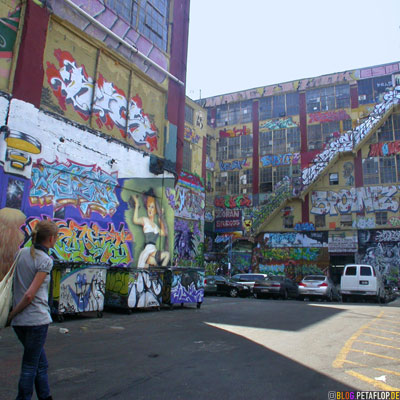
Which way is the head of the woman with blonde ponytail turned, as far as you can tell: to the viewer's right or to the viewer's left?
to the viewer's right

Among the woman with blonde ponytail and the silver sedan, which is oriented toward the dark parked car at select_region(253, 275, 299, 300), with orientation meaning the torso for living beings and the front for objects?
the woman with blonde ponytail

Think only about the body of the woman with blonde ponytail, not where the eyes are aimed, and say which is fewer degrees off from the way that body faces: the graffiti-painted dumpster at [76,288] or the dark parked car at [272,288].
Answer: the dark parked car

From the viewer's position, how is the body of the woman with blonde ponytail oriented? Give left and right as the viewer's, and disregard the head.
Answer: facing away from the viewer and to the right of the viewer

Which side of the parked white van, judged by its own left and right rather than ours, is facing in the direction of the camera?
back

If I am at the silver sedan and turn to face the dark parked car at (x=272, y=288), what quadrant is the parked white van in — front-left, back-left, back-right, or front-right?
back-left
